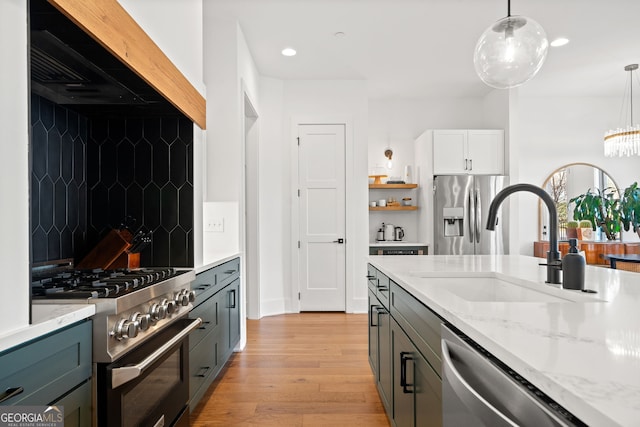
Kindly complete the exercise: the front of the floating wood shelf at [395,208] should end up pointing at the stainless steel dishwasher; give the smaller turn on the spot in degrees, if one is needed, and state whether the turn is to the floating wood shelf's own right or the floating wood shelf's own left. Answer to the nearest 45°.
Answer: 0° — it already faces it

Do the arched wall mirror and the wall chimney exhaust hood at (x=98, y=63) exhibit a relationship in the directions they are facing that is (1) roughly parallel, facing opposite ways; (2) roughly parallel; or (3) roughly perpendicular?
roughly perpendicular

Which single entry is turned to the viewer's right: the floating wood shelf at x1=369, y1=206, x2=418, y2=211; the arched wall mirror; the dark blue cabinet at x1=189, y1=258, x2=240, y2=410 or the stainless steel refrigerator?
the dark blue cabinet

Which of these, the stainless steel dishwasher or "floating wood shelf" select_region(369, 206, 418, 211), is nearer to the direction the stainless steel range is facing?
the stainless steel dishwasher

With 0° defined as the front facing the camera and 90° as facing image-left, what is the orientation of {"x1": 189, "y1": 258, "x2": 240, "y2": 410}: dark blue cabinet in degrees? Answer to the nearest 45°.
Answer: approximately 270°

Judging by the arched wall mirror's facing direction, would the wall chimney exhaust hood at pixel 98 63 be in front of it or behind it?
in front

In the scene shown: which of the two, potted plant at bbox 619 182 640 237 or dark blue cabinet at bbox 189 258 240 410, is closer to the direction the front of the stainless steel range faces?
the potted plant

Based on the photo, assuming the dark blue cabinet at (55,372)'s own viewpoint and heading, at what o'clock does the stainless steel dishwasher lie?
The stainless steel dishwasher is roughly at 12 o'clock from the dark blue cabinet.

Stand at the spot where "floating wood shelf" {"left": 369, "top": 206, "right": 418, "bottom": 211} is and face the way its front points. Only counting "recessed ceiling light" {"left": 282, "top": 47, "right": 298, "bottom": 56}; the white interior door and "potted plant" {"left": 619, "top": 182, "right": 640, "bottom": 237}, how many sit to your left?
1

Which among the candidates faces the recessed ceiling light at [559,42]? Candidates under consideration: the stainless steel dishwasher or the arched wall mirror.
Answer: the arched wall mirror

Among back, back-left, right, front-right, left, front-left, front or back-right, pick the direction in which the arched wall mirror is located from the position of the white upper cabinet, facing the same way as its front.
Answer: back-left

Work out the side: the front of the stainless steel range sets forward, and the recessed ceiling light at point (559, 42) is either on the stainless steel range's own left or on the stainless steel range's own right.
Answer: on the stainless steel range's own left
